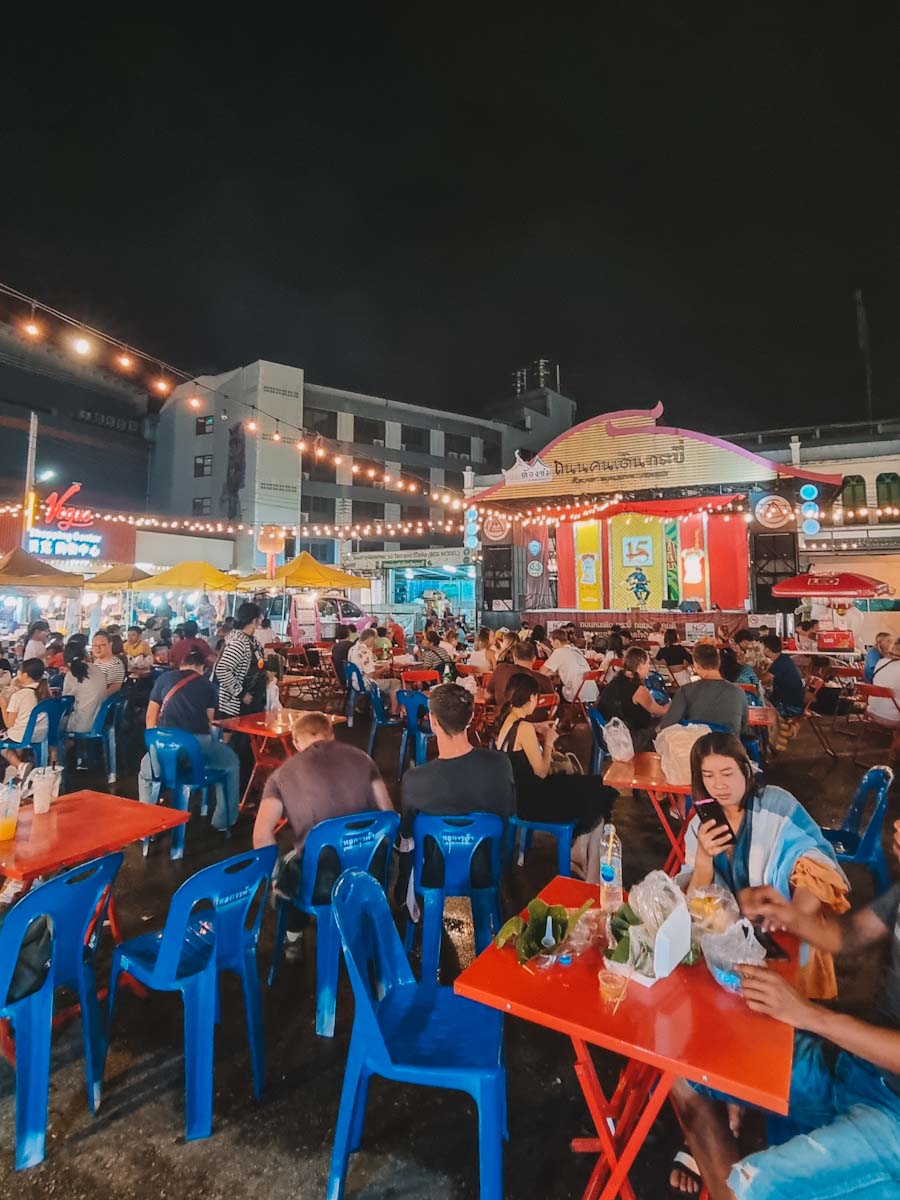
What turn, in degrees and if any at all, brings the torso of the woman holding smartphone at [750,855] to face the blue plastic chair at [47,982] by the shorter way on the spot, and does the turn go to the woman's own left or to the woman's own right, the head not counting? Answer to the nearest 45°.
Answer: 0° — they already face it

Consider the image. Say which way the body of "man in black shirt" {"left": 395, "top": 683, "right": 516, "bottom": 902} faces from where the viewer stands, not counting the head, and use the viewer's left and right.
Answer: facing away from the viewer

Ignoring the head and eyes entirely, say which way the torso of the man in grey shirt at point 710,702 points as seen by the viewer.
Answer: away from the camera

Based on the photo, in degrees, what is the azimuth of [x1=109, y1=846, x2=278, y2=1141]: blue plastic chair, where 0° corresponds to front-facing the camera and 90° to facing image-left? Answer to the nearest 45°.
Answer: approximately 135°

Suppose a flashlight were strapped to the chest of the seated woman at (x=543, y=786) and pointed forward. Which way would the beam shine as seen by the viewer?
to the viewer's right

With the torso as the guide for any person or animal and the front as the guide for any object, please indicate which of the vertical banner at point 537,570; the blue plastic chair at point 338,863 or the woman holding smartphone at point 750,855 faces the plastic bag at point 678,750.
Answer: the vertical banner

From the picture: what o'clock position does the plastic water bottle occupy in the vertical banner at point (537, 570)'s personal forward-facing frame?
The plastic water bottle is roughly at 12 o'clock from the vertical banner.
